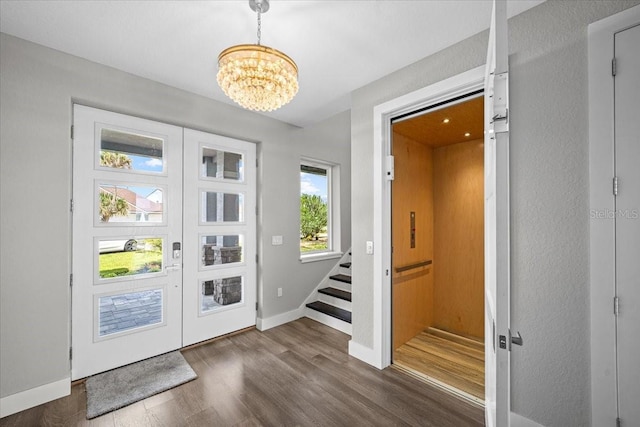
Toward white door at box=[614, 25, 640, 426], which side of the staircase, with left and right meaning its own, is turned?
left

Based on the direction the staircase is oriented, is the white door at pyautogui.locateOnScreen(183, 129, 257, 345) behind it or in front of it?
in front

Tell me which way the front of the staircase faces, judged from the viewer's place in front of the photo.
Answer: facing the viewer and to the left of the viewer

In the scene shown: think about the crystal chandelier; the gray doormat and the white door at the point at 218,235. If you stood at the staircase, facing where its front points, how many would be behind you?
0

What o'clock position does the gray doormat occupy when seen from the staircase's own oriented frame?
The gray doormat is roughly at 12 o'clock from the staircase.

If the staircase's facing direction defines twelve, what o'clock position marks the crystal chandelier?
The crystal chandelier is roughly at 11 o'clock from the staircase.

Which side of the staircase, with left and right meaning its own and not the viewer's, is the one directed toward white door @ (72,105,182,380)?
front

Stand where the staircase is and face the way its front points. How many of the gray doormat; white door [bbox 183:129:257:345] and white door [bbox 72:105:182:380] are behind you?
0

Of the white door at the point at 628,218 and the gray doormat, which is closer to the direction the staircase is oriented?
the gray doormat
